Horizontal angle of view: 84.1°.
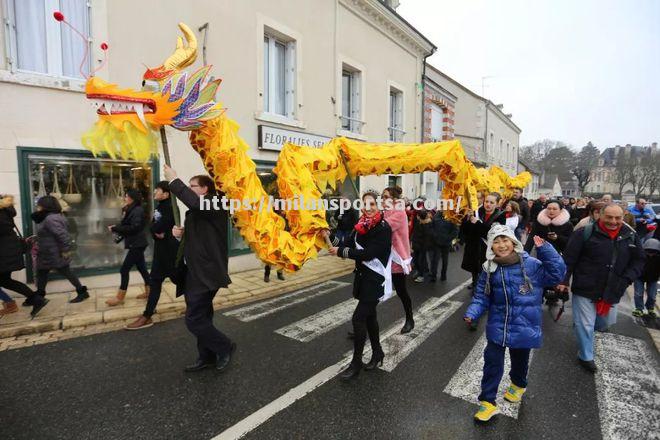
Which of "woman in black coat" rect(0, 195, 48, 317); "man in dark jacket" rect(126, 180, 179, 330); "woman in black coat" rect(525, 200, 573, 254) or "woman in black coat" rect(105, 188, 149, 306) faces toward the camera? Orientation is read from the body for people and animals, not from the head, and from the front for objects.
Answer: "woman in black coat" rect(525, 200, 573, 254)

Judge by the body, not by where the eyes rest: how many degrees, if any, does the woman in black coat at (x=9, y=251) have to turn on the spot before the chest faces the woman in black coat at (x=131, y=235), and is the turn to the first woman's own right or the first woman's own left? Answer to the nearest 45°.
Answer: approximately 180°

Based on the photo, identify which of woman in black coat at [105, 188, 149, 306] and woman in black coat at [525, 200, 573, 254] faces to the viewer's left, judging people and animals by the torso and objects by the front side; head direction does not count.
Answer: woman in black coat at [105, 188, 149, 306]

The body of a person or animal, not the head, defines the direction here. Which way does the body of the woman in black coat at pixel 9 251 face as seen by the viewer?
to the viewer's left

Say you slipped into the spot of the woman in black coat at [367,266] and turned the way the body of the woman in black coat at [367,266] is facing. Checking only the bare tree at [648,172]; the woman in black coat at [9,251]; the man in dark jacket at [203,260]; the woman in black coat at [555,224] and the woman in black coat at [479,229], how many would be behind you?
3

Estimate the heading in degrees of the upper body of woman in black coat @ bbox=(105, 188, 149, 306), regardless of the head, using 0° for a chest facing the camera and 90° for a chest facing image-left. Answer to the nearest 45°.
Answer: approximately 90°

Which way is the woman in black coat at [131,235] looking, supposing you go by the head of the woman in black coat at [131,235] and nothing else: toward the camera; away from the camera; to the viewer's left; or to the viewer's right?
to the viewer's left

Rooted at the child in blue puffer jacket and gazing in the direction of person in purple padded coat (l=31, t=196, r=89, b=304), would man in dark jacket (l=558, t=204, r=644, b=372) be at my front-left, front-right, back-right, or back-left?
back-right

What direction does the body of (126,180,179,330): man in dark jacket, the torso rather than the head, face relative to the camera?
to the viewer's left

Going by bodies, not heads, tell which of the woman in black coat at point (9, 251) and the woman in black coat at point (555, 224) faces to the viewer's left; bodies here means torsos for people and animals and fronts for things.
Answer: the woman in black coat at point (9, 251)

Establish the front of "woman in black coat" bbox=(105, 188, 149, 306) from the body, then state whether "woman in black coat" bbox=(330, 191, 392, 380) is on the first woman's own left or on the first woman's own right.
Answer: on the first woman's own left
